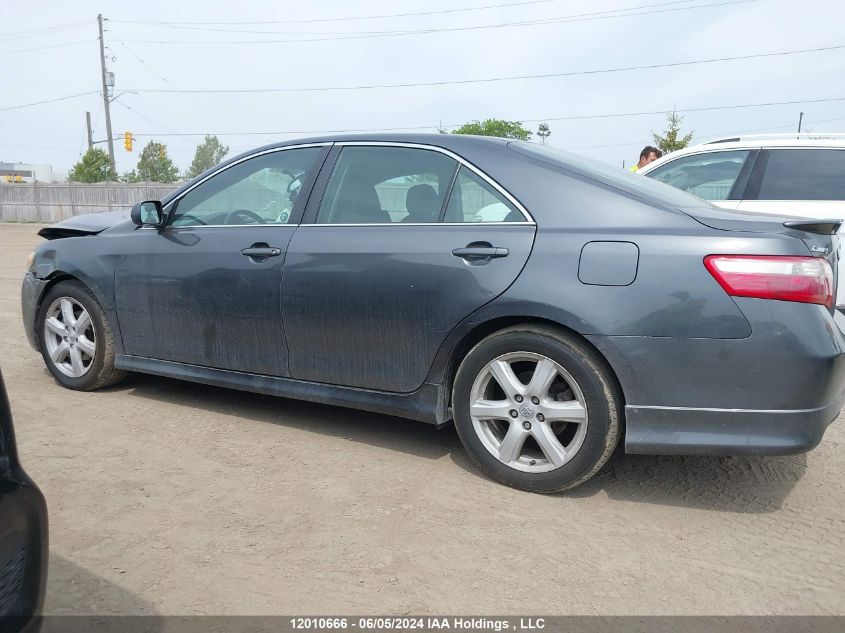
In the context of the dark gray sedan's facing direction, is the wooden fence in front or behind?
in front

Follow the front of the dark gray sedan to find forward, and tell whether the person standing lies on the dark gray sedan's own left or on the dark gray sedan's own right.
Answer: on the dark gray sedan's own right

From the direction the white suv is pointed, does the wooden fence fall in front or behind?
in front

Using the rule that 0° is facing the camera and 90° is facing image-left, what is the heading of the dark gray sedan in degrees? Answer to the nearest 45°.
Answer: approximately 135°

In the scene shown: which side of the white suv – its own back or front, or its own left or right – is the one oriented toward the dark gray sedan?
left

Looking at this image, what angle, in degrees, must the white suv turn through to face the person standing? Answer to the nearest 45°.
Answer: approximately 45° to its right

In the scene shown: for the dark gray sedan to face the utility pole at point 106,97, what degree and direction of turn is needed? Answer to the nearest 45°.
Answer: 0° — it already faces it

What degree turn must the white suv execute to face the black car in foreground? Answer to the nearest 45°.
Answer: approximately 90° to its left

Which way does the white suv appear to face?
to the viewer's left

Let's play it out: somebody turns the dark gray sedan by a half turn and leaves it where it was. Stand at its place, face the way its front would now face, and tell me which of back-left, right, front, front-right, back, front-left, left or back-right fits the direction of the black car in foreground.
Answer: right
